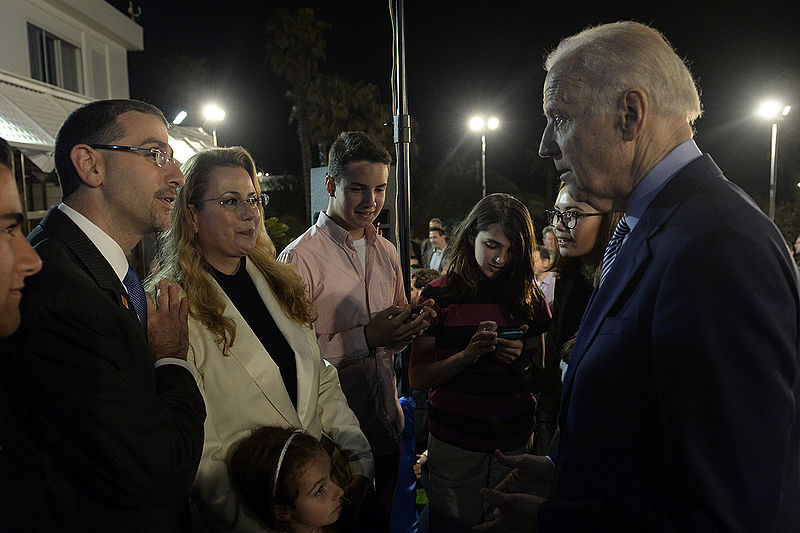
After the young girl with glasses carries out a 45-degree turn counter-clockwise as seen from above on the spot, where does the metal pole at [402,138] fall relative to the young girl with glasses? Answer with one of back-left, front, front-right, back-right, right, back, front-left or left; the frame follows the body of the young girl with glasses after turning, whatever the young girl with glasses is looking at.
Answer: right

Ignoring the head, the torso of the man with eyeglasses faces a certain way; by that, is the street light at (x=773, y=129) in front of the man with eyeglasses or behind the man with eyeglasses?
in front

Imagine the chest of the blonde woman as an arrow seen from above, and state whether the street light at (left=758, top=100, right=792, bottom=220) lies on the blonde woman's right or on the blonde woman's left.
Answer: on the blonde woman's left

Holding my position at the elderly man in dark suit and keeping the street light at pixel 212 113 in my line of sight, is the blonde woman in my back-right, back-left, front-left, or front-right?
front-left

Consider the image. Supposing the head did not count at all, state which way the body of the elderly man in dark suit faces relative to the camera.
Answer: to the viewer's left

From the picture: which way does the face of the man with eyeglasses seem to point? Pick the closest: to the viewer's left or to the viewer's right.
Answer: to the viewer's right

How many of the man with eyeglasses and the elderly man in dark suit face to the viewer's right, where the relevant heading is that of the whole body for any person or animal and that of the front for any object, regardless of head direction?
1

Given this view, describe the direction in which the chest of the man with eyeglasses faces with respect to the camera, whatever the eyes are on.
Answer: to the viewer's right

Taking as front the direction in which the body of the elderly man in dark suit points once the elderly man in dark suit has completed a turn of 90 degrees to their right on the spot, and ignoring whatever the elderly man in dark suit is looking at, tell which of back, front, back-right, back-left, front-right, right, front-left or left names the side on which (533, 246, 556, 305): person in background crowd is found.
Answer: front

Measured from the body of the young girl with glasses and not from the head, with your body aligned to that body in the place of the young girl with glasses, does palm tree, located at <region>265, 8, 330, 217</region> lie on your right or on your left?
on your right

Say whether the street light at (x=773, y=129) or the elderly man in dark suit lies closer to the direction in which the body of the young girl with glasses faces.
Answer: the elderly man in dark suit

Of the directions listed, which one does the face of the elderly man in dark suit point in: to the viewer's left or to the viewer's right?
to the viewer's left
